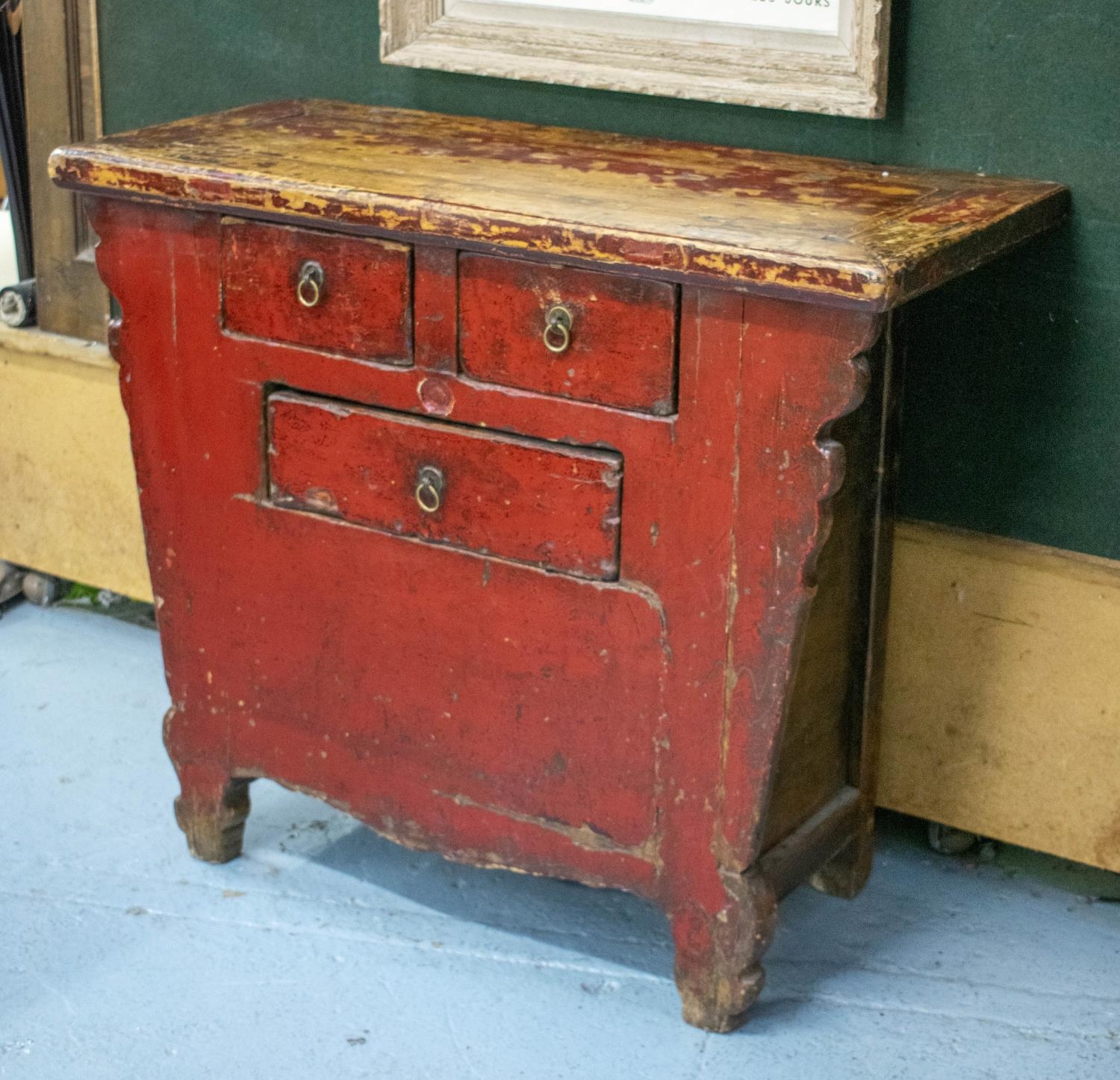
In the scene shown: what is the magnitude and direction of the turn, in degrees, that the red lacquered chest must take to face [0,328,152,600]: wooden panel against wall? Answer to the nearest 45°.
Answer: approximately 90° to its right

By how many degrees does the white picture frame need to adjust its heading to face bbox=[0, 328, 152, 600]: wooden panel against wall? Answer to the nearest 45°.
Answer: approximately 90° to its right

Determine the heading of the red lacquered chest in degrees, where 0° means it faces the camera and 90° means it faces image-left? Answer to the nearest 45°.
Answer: approximately 45°
